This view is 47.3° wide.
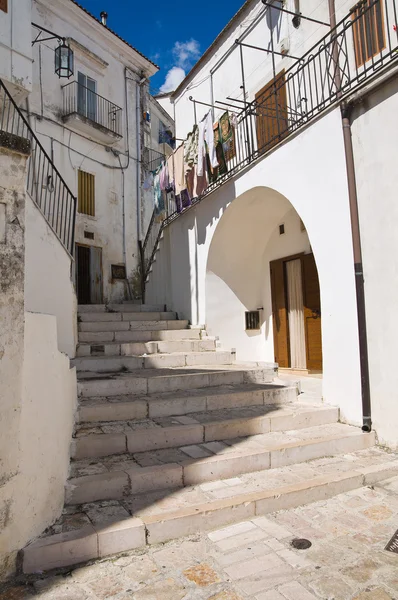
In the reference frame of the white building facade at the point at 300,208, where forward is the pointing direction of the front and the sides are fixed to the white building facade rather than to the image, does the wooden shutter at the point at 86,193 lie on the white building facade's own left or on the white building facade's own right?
on the white building facade's own right

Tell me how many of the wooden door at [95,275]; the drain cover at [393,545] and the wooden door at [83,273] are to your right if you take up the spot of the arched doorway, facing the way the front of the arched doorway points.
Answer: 2

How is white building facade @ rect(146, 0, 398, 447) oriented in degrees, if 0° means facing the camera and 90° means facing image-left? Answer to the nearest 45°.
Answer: approximately 45°

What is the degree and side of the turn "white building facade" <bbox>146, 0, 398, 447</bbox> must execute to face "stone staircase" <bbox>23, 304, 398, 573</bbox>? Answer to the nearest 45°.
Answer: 0° — it already faces it

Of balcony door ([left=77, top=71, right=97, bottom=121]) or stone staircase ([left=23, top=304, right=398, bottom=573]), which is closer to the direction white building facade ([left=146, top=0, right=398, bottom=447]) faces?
the stone staircase

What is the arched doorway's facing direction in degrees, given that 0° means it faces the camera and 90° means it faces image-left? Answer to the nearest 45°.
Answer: approximately 45°

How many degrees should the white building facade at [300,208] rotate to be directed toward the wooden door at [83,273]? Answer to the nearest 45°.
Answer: approximately 90° to its right
